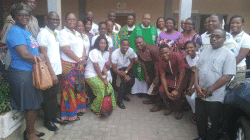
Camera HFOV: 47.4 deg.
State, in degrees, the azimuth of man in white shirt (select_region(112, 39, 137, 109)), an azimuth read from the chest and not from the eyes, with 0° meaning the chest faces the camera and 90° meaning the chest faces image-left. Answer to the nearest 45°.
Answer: approximately 0°

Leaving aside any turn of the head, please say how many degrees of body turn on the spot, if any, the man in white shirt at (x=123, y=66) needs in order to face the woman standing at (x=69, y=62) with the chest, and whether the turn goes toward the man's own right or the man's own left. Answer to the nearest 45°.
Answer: approximately 45° to the man's own right

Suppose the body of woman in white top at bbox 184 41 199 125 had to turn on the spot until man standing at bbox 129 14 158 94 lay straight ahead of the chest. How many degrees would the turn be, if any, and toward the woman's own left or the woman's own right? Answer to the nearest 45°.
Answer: approximately 90° to the woman's own right

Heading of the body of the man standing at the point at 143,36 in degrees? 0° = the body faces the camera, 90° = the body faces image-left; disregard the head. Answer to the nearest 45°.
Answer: approximately 0°

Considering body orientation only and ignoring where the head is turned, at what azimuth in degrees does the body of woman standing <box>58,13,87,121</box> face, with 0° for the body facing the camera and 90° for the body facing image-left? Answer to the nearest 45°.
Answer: approximately 315°

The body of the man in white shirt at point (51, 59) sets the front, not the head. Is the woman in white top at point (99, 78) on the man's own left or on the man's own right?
on the man's own left

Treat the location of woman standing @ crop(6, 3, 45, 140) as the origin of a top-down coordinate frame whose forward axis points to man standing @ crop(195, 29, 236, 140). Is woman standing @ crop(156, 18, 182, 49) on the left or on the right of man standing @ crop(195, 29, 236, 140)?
left

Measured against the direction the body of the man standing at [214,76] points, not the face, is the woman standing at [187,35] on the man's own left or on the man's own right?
on the man's own right
